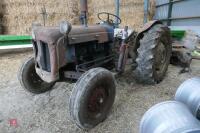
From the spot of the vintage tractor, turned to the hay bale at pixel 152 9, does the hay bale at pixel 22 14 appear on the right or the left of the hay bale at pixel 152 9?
left

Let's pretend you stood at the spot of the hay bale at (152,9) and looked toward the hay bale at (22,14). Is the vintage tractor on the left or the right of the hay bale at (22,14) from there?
left

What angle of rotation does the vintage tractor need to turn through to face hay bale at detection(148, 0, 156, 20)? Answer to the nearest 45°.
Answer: approximately 135° to its right

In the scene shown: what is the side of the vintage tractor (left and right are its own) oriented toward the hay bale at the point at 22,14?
right

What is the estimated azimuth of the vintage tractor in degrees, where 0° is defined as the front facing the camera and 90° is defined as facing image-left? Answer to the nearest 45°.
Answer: approximately 45°
